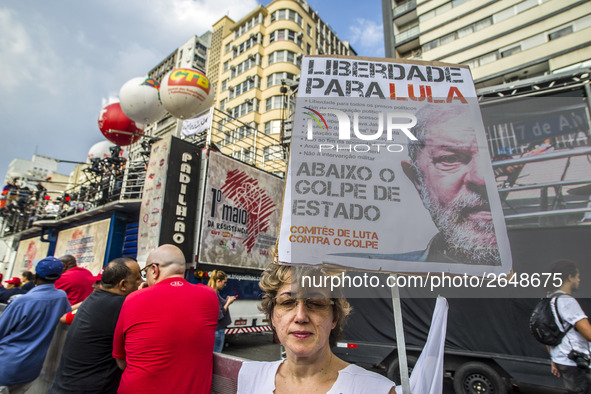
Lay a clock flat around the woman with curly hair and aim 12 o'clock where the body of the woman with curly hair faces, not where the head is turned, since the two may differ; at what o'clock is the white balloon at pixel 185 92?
The white balloon is roughly at 5 o'clock from the woman with curly hair.

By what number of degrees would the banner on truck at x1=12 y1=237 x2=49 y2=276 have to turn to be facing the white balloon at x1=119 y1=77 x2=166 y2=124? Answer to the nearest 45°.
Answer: approximately 45° to its left

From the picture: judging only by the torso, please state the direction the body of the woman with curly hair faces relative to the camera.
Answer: toward the camera

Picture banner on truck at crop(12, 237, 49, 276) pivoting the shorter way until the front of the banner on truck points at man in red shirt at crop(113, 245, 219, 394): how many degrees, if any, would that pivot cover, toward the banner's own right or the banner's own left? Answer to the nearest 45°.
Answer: approximately 45° to the banner's own left

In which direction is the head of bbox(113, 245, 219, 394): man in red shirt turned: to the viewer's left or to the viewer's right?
to the viewer's left

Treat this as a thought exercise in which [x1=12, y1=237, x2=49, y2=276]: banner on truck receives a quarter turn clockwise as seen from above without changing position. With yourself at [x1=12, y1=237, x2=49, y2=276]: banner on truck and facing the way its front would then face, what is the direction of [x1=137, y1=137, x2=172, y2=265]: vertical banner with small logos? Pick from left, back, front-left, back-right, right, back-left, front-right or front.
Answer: back-left

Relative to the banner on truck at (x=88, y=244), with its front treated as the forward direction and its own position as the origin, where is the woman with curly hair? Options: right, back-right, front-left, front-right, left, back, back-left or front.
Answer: front-left

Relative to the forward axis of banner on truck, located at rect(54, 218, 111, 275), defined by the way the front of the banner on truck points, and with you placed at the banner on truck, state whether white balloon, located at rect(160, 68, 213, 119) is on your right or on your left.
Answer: on your left

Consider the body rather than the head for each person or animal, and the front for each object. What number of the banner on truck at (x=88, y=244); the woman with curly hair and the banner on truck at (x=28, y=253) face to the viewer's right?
0

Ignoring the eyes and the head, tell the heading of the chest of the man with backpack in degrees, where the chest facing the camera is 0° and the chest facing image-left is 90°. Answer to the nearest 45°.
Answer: approximately 270°

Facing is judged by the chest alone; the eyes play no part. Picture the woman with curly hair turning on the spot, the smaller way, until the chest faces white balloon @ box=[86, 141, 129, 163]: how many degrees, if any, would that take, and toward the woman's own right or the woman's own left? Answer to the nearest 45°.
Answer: approximately 135° to the woman's own right

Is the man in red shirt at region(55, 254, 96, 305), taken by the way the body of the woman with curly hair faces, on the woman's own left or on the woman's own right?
on the woman's own right
